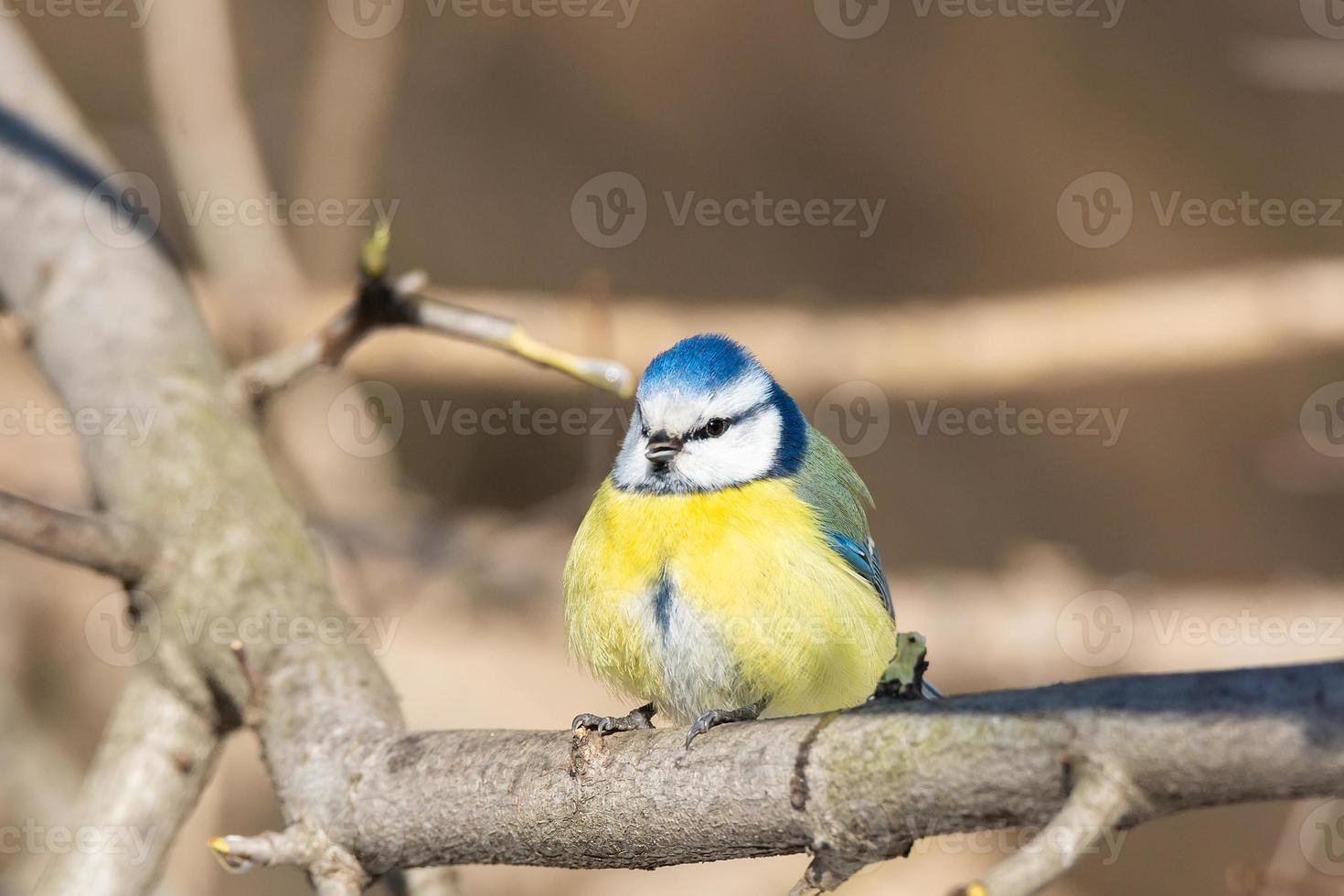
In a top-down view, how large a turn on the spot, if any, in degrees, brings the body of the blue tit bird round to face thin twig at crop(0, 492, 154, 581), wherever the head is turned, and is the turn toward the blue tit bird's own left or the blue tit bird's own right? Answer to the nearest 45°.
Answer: approximately 45° to the blue tit bird's own right

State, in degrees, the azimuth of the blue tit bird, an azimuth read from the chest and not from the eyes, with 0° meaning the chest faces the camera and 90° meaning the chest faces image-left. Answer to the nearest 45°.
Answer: approximately 45°
